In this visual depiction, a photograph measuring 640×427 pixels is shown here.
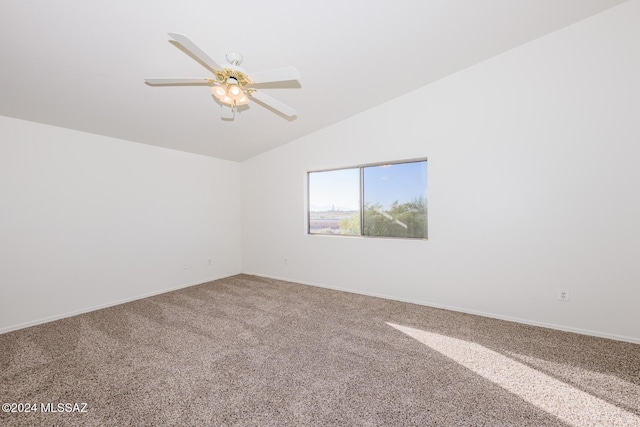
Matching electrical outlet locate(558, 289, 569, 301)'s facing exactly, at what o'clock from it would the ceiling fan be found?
The ceiling fan is roughly at 1 o'clock from the electrical outlet.

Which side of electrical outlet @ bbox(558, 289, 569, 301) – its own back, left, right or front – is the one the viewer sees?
front
